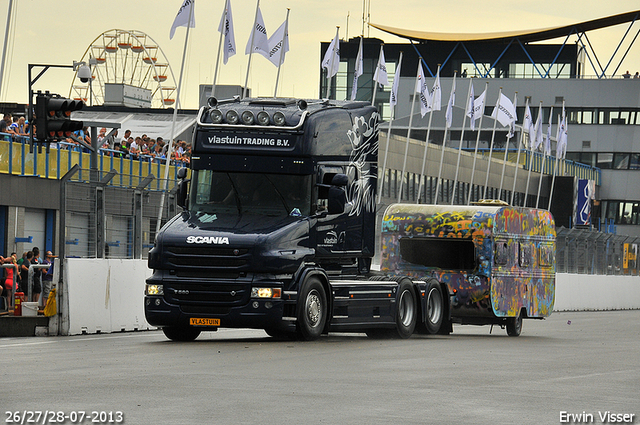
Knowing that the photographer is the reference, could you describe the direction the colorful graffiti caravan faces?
facing the viewer and to the left of the viewer

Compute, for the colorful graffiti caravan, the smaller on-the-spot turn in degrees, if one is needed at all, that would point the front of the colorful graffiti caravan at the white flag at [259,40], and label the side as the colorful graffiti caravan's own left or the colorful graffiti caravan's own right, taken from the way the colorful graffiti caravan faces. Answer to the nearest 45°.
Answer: approximately 90° to the colorful graffiti caravan's own right

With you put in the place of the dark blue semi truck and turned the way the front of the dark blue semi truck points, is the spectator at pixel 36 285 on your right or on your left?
on your right

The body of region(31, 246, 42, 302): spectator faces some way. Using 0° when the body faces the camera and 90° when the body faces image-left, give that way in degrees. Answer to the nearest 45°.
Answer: approximately 270°

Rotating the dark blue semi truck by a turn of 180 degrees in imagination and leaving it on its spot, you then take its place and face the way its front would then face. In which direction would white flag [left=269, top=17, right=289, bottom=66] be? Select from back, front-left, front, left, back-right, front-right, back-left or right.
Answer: front-left
